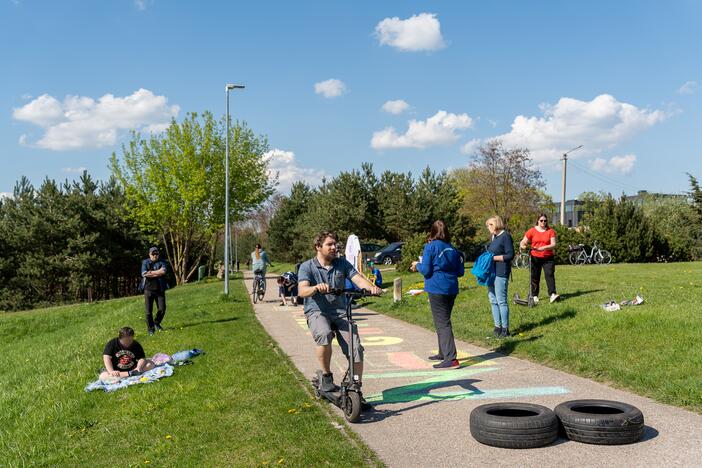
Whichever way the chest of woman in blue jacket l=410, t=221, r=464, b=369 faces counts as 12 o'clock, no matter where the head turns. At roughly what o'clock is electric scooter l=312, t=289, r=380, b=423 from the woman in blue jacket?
The electric scooter is roughly at 8 o'clock from the woman in blue jacket.

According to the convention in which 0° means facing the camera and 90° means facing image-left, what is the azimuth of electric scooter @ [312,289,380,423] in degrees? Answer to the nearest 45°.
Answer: approximately 315°

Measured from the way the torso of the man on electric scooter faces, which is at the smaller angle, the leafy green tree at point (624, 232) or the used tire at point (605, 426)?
the used tire

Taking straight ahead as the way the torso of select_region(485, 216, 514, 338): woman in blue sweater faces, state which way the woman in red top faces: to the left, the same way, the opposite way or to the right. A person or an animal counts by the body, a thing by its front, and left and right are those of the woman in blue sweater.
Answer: to the left

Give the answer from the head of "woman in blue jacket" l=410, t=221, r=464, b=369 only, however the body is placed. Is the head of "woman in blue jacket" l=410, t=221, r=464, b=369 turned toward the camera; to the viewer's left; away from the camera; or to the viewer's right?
away from the camera

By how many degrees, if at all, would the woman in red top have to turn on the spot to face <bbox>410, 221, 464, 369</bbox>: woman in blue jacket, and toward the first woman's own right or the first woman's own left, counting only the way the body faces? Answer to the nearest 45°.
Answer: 0° — they already face them

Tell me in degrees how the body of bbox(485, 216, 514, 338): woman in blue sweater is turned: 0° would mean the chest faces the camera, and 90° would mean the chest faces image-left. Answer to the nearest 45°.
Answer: approximately 90°

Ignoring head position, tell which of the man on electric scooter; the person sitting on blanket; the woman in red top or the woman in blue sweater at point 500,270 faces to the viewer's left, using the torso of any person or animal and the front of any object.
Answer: the woman in blue sweater

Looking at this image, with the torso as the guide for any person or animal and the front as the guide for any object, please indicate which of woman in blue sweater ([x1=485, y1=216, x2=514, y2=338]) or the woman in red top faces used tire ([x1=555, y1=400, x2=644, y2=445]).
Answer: the woman in red top

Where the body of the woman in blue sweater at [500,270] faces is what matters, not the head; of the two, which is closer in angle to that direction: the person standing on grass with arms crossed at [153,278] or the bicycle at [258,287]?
the person standing on grass with arms crossed

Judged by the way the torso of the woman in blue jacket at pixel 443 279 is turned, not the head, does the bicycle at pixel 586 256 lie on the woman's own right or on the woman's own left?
on the woman's own right

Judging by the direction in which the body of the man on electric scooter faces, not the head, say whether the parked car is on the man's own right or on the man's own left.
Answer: on the man's own left
